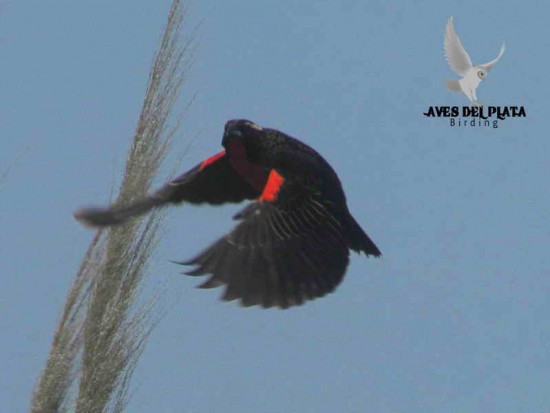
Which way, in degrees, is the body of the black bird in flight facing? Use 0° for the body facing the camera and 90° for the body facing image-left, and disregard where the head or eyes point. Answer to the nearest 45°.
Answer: approximately 45°
